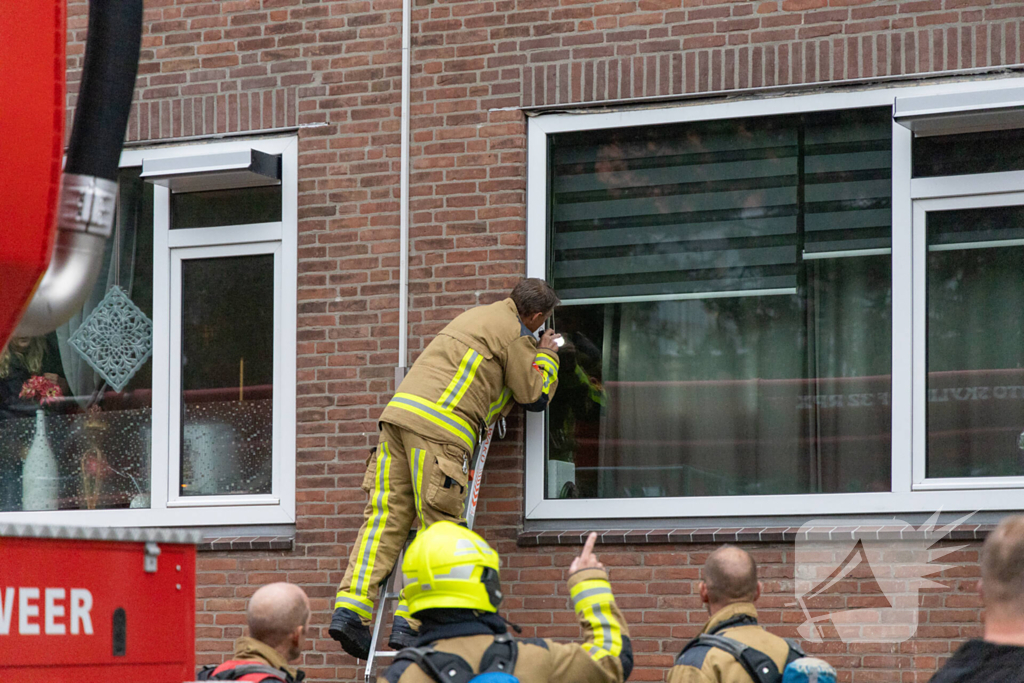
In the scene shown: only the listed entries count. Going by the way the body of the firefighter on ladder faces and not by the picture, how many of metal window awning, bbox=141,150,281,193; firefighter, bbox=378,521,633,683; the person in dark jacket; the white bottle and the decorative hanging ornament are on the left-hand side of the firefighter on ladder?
3

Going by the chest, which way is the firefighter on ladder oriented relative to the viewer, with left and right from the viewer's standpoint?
facing away from the viewer and to the right of the viewer

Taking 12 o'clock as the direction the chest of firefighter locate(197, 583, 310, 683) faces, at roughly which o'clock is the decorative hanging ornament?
The decorative hanging ornament is roughly at 10 o'clock from the firefighter.

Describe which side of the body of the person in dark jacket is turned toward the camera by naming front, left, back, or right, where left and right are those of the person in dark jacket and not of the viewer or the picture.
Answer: back

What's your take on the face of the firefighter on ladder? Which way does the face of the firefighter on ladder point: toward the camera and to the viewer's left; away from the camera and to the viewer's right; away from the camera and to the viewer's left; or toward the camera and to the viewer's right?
away from the camera and to the viewer's right

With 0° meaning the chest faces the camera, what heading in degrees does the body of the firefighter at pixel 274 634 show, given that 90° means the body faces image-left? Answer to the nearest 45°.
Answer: approximately 225°

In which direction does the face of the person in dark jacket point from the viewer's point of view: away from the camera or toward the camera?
away from the camera
